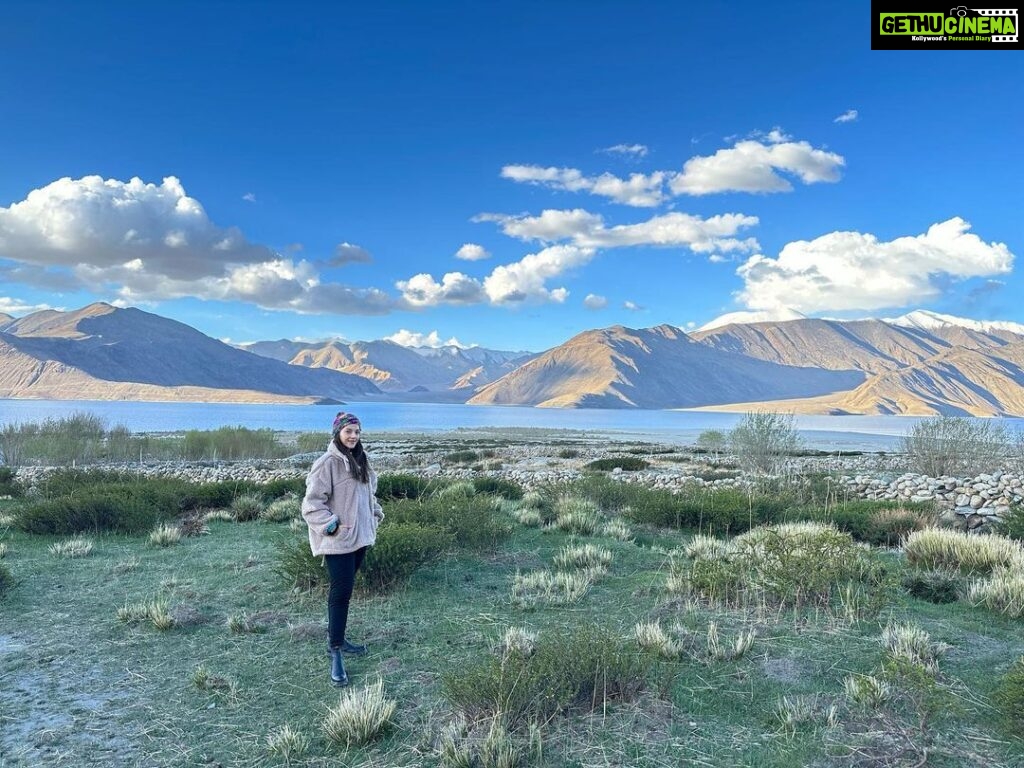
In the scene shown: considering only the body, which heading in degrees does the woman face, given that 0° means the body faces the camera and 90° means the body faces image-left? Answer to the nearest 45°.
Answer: approximately 315°

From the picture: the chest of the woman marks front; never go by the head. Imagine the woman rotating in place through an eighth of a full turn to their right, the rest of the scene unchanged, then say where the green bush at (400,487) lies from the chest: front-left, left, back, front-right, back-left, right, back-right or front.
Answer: back

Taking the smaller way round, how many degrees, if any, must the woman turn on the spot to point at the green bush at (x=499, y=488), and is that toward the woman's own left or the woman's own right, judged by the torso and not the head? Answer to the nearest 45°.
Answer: approximately 135° to the woman's own left

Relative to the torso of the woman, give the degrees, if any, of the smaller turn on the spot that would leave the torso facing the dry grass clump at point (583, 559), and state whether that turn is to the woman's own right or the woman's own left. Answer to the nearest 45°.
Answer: approximately 90° to the woman's own left

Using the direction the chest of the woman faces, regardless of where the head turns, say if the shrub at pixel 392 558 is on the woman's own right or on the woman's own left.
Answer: on the woman's own left

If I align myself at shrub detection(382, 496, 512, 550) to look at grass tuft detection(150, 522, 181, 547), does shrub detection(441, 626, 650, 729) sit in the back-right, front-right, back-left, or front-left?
back-left

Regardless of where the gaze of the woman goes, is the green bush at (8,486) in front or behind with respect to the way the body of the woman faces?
behind
